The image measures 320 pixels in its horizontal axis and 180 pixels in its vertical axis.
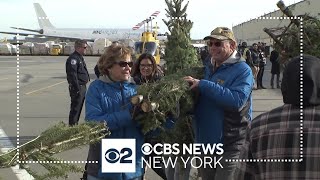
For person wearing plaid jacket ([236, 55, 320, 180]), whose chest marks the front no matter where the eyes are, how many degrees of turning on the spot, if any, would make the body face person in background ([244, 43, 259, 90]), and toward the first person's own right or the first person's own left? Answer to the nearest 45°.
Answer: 0° — they already face them

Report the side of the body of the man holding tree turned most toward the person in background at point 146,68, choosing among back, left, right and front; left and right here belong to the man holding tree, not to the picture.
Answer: right

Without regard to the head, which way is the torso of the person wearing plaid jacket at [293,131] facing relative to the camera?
away from the camera

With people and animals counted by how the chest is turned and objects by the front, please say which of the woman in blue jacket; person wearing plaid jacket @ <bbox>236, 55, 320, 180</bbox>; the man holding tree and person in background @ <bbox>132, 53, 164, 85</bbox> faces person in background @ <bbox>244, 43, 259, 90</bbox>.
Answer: the person wearing plaid jacket

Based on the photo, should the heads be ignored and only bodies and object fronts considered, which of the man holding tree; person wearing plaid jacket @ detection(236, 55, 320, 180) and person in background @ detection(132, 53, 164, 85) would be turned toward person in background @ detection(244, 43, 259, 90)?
the person wearing plaid jacket

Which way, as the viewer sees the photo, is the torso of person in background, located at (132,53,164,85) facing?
toward the camera

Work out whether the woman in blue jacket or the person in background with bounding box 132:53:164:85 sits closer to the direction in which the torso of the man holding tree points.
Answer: the woman in blue jacket

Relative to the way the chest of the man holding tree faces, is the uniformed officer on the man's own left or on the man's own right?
on the man's own right

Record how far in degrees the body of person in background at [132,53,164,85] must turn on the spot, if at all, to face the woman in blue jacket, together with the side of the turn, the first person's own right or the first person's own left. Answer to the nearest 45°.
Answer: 0° — they already face them

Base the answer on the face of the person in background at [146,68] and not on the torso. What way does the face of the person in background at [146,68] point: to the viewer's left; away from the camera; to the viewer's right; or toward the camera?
toward the camera

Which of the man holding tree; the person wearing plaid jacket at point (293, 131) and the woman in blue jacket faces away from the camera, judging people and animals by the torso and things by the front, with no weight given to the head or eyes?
the person wearing plaid jacket

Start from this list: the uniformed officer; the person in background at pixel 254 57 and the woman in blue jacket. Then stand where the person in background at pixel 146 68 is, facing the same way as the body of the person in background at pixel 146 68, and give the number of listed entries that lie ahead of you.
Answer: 1

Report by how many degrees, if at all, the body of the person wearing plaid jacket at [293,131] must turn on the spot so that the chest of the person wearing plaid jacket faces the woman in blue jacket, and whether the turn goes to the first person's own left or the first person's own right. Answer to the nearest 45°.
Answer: approximately 45° to the first person's own left

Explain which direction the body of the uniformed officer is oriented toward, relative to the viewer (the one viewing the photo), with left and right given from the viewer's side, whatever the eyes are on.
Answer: facing to the right of the viewer

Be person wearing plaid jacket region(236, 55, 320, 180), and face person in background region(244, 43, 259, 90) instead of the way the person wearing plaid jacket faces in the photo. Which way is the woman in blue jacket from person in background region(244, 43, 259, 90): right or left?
left

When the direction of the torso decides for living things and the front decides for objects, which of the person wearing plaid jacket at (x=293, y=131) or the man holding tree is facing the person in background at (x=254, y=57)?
the person wearing plaid jacket

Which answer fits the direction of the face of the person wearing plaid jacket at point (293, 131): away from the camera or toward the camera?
away from the camera

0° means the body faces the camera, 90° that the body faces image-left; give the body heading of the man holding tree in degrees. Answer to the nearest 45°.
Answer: approximately 45°

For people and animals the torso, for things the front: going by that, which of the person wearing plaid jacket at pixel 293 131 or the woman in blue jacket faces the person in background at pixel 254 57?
the person wearing plaid jacket
